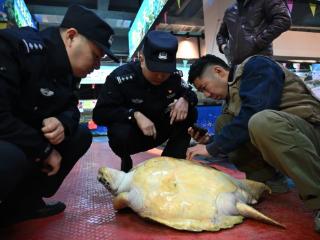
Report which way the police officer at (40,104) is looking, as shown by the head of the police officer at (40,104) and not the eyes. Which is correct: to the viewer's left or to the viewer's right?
to the viewer's right

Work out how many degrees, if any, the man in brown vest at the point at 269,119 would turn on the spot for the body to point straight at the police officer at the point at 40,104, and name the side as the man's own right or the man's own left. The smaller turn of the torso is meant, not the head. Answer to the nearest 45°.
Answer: approximately 45° to the man's own left

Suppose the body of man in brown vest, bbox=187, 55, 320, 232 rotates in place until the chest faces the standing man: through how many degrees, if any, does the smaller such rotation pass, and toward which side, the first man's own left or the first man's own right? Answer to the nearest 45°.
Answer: approximately 90° to the first man's own right

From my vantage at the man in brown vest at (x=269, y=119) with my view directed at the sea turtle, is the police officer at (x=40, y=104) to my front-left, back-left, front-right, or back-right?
front-right

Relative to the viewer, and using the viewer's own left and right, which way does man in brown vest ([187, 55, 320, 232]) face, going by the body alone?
facing to the left of the viewer
